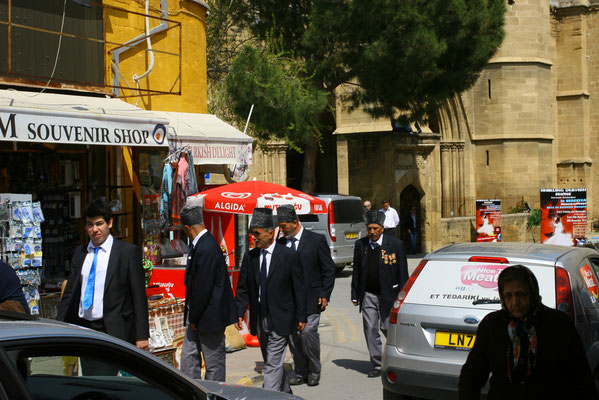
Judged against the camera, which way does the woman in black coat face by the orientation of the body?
toward the camera

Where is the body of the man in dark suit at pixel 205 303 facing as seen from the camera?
to the viewer's left

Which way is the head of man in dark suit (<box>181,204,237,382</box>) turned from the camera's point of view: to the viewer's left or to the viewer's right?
to the viewer's left

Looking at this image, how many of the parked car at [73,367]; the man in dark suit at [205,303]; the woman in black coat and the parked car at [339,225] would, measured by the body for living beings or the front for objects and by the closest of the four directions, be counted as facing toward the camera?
1

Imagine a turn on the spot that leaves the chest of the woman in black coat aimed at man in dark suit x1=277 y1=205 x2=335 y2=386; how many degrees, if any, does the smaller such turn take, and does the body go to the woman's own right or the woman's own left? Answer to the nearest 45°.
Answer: approximately 135° to the woman's own right

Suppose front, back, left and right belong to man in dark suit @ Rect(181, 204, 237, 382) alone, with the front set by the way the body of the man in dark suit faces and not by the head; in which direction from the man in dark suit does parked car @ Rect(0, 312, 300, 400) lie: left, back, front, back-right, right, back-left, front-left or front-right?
left

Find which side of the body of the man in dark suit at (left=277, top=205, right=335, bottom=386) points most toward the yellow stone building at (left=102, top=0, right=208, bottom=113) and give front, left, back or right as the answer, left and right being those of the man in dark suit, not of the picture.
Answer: right

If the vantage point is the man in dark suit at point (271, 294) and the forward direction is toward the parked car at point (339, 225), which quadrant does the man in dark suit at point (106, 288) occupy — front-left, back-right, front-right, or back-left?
back-left

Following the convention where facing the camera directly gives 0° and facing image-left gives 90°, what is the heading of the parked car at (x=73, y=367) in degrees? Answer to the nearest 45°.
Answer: approximately 270°

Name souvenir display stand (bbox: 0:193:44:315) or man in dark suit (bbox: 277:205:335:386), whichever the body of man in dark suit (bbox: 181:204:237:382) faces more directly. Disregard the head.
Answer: the souvenir display stand

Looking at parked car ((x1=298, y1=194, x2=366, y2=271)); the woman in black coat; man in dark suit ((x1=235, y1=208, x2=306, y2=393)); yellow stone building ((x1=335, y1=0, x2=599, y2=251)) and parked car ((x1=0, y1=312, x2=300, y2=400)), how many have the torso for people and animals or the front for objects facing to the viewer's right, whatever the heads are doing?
1
